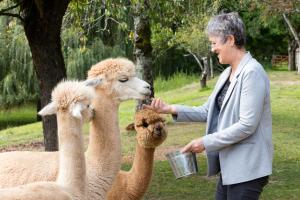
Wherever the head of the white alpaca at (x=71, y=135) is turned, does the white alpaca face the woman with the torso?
yes

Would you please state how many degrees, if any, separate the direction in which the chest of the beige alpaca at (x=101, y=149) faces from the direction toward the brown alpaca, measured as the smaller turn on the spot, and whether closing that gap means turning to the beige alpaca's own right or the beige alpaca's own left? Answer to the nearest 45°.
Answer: approximately 45° to the beige alpaca's own left

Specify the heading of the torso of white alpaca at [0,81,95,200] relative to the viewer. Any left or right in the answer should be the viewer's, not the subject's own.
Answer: facing to the right of the viewer

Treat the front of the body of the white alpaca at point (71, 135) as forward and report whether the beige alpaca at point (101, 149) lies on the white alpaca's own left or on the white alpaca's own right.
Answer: on the white alpaca's own left

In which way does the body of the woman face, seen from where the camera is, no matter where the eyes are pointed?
to the viewer's left

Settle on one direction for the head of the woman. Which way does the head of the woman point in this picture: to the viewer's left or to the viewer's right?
to the viewer's left

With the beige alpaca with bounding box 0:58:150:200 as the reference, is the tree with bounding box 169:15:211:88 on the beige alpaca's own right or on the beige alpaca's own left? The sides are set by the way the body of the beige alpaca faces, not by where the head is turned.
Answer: on the beige alpaca's own left

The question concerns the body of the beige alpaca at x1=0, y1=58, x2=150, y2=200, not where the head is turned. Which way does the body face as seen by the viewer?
to the viewer's right

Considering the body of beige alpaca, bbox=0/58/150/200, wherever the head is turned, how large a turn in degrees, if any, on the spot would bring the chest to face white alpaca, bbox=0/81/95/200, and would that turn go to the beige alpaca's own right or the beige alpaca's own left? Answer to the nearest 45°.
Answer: approximately 90° to the beige alpaca's own right

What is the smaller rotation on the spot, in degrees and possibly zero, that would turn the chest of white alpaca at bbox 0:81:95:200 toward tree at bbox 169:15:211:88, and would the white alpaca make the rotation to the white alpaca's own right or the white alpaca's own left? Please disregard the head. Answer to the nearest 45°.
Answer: approximately 90° to the white alpaca's own left

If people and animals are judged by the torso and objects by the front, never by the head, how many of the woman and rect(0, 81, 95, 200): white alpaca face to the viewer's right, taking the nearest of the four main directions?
1
